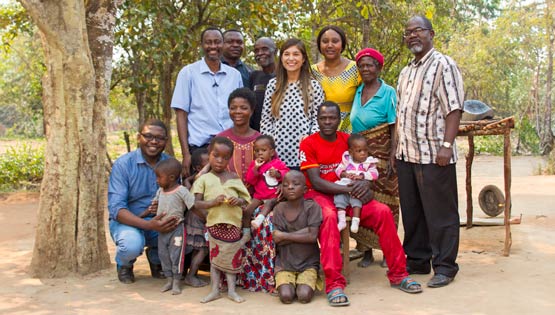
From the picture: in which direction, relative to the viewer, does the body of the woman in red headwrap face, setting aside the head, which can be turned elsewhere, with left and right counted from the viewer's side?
facing the viewer and to the left of the viewer

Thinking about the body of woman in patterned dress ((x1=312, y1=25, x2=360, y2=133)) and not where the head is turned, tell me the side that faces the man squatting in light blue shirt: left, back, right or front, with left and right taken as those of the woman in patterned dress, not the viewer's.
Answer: right

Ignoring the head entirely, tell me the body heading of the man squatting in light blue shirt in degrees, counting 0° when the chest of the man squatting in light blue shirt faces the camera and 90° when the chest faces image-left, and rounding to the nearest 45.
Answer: approximately 315°

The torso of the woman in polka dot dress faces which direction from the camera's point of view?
toward the camera

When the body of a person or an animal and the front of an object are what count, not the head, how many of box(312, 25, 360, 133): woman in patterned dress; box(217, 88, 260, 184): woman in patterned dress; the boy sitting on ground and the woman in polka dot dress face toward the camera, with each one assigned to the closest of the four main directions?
4

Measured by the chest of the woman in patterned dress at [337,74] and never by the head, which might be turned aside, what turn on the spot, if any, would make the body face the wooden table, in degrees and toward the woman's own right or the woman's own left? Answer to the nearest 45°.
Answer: approximately 90° to the woman's own left

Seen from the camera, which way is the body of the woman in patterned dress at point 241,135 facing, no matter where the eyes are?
toward the camera

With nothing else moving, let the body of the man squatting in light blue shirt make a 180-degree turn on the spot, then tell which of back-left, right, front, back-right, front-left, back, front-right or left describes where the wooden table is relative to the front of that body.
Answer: back-right
